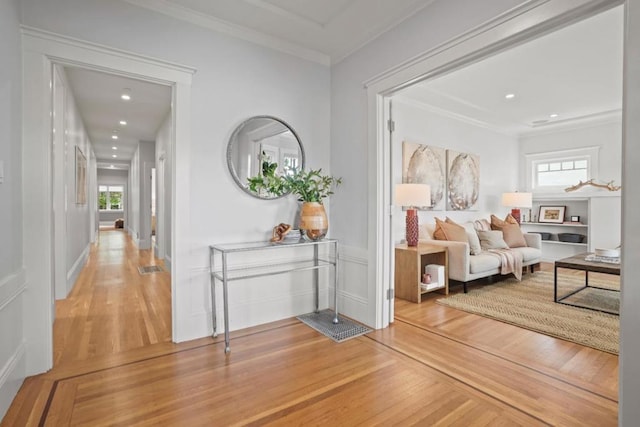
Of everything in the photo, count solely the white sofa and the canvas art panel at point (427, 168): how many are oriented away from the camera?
0

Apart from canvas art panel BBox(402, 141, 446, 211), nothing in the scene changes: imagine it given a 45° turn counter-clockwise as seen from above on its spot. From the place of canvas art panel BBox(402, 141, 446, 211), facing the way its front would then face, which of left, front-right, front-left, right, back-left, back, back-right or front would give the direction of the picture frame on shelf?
front-left

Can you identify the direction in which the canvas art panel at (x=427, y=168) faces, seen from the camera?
facing the viewer and to the right of the viewer

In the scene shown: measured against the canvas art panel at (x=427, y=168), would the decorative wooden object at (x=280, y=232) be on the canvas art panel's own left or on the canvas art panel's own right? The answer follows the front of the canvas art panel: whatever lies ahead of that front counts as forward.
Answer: on the canvas art panel's own right

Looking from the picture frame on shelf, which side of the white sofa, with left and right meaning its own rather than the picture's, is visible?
left

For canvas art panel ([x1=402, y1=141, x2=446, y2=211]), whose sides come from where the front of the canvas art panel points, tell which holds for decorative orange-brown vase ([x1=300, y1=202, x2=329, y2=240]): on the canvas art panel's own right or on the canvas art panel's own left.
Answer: on the canvas art panel's own right

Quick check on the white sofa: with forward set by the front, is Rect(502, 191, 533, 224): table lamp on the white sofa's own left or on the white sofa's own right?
on the white sofa's own left

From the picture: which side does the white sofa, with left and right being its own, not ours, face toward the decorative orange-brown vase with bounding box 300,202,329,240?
right

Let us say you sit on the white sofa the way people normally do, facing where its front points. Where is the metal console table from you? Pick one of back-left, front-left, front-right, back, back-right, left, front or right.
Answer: right

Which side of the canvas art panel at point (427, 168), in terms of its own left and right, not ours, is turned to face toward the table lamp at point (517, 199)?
left
